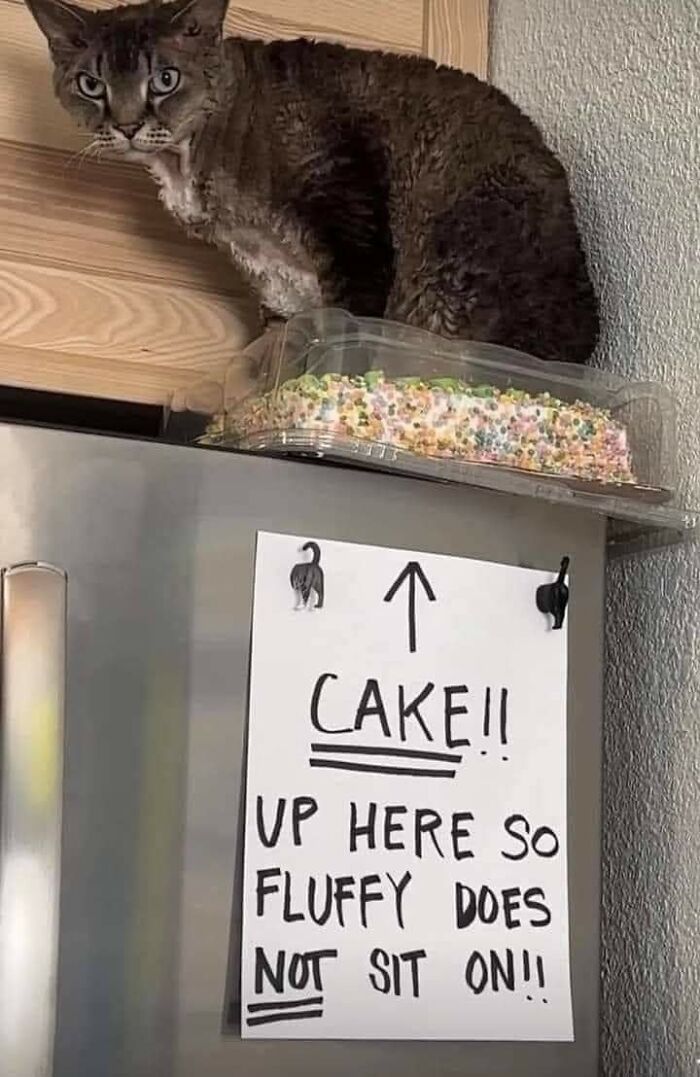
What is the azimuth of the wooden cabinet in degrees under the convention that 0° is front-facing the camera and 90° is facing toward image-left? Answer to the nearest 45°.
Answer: approximately 0°

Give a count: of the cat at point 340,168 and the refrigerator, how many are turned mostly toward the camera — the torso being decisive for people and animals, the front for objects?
1

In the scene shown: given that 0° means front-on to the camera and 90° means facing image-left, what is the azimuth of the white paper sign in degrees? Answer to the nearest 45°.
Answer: approximately 0°

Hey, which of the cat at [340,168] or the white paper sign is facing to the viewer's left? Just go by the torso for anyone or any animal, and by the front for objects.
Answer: the cat

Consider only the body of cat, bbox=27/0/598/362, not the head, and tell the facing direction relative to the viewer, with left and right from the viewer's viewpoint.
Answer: facing to the left of the viewer

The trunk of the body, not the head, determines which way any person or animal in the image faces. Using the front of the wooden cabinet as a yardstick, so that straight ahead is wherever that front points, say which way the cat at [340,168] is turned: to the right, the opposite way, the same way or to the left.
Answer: to the right
